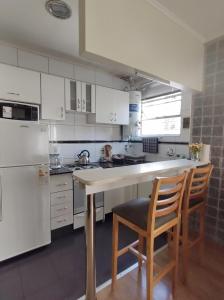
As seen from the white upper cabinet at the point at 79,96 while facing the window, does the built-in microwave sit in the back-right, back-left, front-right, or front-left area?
back-right

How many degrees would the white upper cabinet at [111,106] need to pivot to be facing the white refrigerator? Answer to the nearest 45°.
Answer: approximately 90° to its right

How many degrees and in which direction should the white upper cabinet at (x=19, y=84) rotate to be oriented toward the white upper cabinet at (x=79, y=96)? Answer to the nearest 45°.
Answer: approximately 45° to its left

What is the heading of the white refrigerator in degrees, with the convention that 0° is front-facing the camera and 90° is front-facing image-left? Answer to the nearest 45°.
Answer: approximately 315°

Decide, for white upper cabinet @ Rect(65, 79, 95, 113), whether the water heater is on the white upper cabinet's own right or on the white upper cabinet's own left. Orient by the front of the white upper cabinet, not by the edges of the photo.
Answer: on the white upper cabinet's own left

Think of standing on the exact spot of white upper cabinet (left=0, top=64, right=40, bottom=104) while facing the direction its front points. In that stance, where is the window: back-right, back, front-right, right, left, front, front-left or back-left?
front-left

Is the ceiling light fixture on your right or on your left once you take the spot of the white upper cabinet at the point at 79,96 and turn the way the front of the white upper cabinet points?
on your right

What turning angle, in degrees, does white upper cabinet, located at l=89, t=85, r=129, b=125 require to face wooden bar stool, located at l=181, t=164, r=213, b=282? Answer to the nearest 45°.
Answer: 0° — it already faces it

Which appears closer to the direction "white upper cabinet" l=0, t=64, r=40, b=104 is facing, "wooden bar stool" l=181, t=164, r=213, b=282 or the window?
the wooden bar stool

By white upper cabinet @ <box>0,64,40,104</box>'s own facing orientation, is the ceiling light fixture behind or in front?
in front

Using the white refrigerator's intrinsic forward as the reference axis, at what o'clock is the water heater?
The water heater is roughly at 10 o'clock from the white refrigerator.
